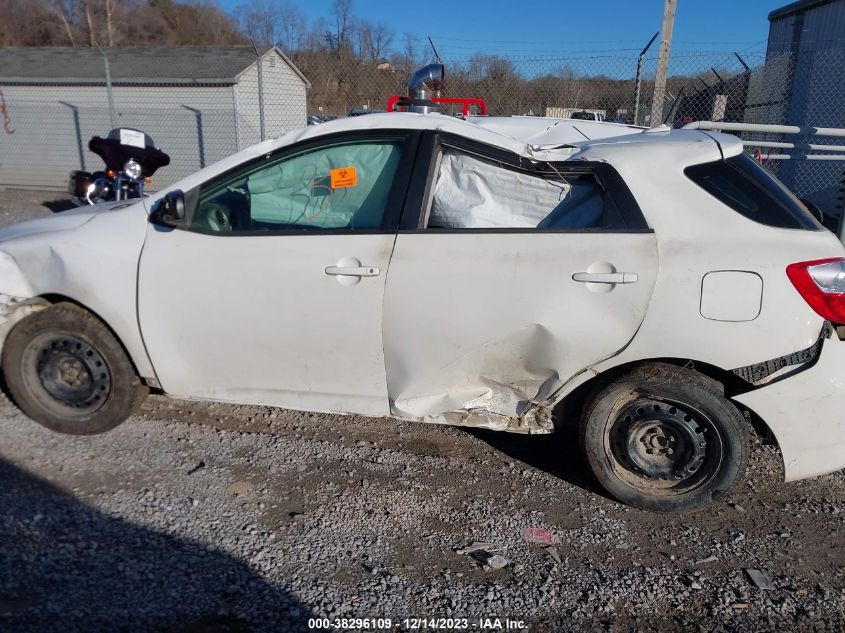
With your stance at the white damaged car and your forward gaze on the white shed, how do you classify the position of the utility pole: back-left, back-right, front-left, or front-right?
front-right

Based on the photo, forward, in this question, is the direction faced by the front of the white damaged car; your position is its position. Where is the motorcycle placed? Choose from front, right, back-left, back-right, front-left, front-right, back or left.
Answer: front-right

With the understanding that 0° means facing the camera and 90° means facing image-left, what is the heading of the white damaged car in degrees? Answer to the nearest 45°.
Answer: approximately 90°

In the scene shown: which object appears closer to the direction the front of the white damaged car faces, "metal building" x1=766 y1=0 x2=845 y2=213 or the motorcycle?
the motorcycle

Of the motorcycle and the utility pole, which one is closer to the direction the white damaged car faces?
the motorcycle

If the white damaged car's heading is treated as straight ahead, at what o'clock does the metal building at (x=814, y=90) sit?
The metal building is roughly at 4 o'clock from the white damaged car.

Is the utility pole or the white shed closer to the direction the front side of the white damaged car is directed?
the white shed

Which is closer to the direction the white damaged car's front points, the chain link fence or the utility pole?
the chain link fence

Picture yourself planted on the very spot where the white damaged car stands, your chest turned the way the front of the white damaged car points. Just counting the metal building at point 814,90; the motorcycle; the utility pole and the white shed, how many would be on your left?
0

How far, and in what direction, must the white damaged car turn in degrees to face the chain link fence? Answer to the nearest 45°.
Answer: approximately 90° to its right
